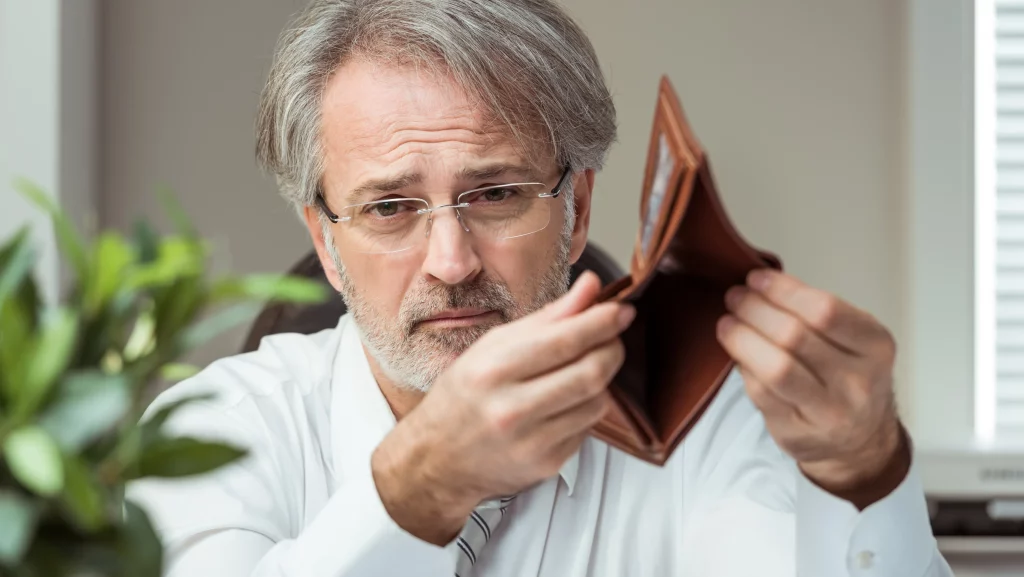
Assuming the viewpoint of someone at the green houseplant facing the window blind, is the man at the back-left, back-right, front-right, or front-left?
front-left

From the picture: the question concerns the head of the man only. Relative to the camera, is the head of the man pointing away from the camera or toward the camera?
toward the camera

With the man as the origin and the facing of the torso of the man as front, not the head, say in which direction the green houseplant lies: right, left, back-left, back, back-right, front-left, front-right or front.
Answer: front

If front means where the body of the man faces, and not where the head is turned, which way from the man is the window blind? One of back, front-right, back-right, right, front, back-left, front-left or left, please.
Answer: back-left

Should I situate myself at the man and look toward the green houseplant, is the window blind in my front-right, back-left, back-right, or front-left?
back-left

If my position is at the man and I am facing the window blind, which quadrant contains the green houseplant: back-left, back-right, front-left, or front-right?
back-right

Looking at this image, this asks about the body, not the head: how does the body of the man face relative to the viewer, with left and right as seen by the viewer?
facing the viewer

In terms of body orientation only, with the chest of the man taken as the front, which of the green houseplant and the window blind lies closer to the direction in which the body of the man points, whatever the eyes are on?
the green houseplant
